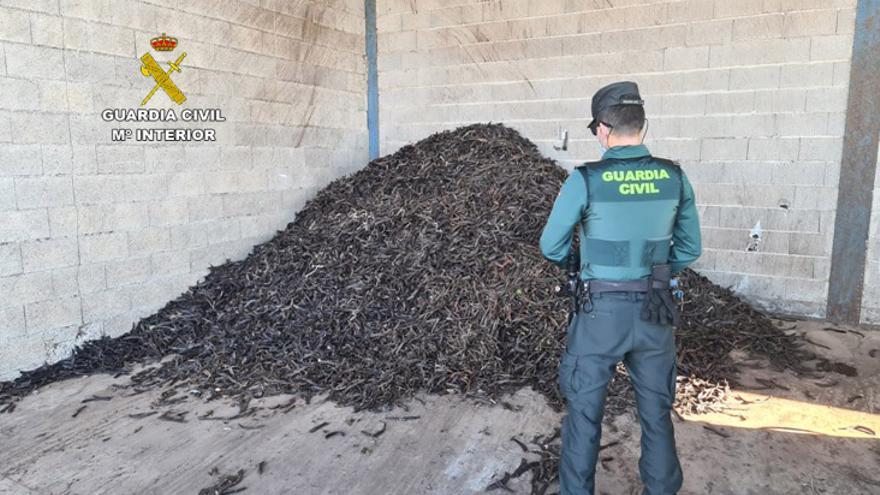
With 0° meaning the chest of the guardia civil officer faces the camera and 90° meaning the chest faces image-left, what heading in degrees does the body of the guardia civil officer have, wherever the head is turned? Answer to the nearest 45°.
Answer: approximately 180°

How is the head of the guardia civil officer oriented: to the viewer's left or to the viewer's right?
to the viewer's left
